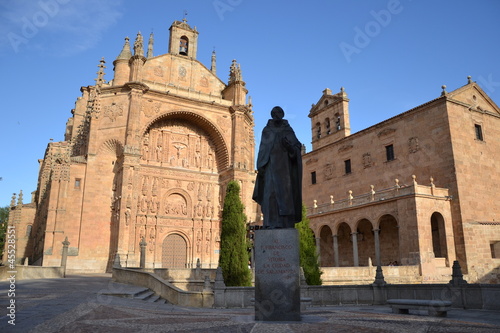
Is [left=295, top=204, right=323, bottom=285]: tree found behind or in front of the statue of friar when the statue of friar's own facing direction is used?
behind

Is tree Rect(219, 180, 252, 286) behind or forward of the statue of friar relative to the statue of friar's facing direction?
behind

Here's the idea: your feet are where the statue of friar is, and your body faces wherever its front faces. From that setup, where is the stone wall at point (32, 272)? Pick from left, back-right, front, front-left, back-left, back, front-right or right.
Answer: back-right

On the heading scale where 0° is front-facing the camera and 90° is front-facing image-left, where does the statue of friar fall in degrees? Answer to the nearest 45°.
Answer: approximately 0°

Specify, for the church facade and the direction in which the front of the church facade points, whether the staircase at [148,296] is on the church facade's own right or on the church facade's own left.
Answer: on the church facade's own right

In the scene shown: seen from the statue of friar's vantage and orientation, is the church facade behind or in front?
behind

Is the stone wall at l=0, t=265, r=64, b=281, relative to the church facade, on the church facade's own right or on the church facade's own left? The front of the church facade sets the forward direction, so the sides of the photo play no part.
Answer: on the church facade's own right

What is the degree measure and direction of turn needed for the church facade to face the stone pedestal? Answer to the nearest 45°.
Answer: approximately 45° to its right

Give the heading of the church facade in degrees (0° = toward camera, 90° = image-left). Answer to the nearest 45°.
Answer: approximately 315°

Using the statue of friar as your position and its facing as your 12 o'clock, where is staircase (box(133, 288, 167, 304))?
The staircase is roughly at 5 o'clock from the statue of friar.

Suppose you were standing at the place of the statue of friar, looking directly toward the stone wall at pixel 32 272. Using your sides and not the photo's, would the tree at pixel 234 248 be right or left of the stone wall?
right
